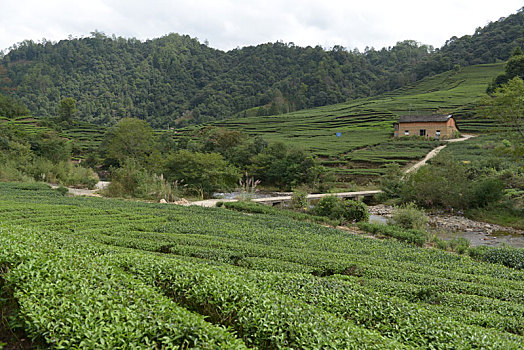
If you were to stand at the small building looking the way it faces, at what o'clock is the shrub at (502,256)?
The shrub is roughly at 12 o'clock from the small building.

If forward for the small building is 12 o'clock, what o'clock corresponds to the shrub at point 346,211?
The shrub is roughly at 12 o'clock from the small building.

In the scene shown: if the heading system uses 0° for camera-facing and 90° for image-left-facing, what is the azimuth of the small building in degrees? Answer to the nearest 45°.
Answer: approximately 0°

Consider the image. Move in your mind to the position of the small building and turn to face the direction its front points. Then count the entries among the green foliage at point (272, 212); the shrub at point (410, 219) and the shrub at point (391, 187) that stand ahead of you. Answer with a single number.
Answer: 3
